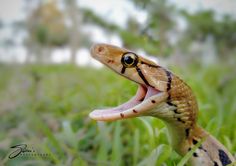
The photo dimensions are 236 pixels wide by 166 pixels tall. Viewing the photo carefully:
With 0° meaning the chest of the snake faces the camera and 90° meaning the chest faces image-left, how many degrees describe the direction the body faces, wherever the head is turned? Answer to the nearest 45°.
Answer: approximately 90°
